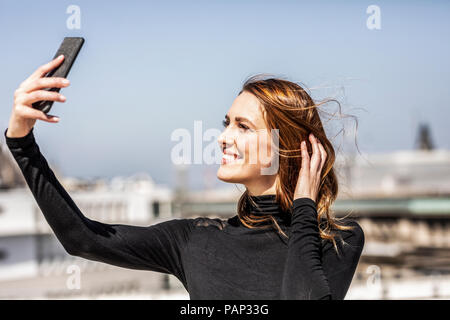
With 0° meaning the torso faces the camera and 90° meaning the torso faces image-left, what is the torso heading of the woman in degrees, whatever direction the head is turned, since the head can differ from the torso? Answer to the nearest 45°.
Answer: approximately 45°

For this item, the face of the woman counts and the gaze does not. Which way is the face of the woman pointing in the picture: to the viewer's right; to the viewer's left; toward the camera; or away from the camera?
to the viewer's left
